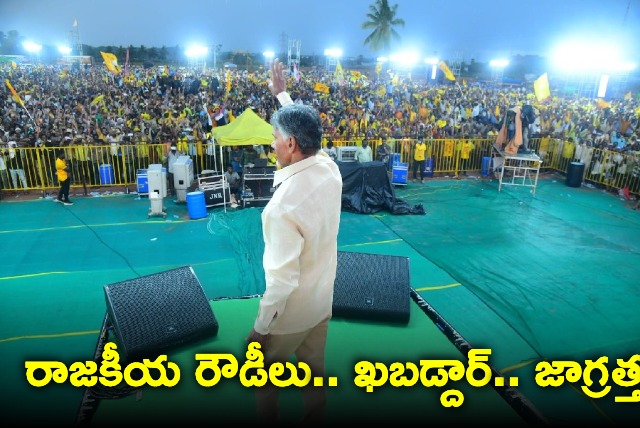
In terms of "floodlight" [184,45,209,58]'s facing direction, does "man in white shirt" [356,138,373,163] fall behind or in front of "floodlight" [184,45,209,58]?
in front

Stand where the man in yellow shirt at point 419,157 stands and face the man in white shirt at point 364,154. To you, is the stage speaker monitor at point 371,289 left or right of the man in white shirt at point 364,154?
left

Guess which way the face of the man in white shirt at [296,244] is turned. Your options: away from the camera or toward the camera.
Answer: away from the camera

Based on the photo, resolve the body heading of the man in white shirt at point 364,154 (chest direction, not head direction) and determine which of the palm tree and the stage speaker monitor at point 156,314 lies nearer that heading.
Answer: the stage speaker monitor

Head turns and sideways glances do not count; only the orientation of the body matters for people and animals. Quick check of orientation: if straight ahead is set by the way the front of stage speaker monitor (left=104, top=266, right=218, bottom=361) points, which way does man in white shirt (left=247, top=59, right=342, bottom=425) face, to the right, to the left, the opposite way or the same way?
the opposite way

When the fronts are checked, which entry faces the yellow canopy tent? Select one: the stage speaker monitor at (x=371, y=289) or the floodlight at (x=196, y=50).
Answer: the floodlight

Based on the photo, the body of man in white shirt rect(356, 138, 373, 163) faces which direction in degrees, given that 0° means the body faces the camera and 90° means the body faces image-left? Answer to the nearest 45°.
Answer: approximately 0°

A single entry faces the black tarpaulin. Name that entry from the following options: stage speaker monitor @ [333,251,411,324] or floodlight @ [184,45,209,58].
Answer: the floodlight

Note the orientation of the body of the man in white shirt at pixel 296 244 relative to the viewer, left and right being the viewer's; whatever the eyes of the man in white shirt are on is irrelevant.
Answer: facing away from the viewer and to the left of the viewer

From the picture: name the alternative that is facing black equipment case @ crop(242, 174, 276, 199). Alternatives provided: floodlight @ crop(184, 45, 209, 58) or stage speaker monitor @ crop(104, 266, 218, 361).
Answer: the floodlight

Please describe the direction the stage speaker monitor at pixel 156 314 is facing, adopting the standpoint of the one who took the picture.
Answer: facing the viewer and to the right of the viewer

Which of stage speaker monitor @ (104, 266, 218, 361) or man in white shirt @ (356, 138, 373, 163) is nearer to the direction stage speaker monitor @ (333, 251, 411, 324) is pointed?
the stage speaker monitor

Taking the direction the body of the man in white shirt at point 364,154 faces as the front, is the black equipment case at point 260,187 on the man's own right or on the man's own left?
on the man's own right
